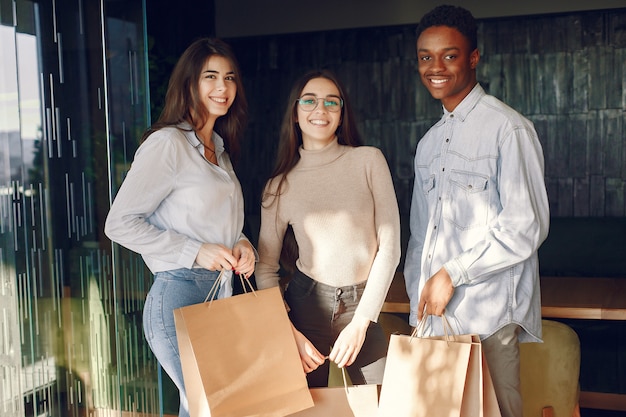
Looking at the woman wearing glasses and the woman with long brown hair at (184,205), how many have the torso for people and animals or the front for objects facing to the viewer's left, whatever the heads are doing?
0

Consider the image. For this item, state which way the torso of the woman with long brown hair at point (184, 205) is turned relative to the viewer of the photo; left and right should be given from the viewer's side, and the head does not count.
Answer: facing the viewer and to the right of the viewer

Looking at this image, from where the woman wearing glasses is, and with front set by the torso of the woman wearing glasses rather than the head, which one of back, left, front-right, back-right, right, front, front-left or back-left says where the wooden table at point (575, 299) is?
back-left

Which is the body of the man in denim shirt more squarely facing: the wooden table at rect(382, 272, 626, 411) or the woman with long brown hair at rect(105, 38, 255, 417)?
the woman with long brown hair

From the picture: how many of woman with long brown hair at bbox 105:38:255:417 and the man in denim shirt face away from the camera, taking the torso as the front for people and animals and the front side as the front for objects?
0

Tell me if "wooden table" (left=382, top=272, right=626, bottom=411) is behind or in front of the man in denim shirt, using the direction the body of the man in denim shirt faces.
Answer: behind

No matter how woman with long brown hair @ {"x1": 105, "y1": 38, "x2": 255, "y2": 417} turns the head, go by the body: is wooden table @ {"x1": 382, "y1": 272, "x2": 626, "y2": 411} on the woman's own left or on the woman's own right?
on the woman's own left
